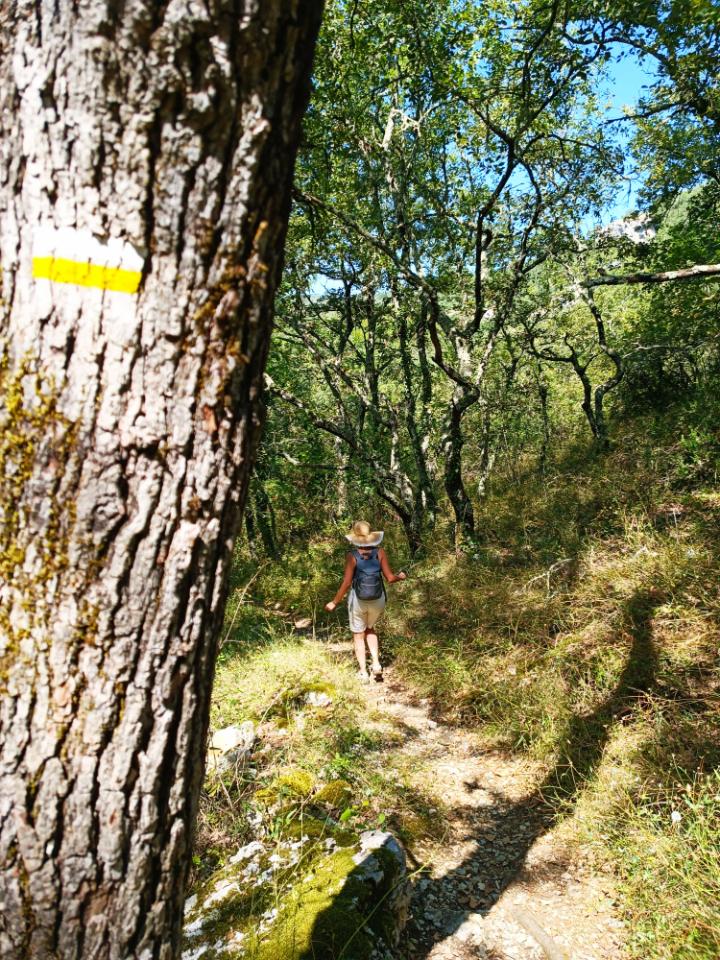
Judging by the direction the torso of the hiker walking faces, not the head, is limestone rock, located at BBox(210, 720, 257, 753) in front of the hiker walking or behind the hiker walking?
behind

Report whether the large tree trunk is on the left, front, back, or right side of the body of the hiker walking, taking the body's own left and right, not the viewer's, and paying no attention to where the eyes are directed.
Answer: back

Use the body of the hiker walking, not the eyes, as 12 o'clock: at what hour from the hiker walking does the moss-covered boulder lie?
The moss-covered boulder is roughly at 6 o'clock from the hiker walking.

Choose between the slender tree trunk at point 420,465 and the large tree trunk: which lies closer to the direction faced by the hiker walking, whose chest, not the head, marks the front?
the slender tree trunk

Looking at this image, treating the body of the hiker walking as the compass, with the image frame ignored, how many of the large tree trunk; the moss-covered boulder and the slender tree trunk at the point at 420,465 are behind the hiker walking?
2

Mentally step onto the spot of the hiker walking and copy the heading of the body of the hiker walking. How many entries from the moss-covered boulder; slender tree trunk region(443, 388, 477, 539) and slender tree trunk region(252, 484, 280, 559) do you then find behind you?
1

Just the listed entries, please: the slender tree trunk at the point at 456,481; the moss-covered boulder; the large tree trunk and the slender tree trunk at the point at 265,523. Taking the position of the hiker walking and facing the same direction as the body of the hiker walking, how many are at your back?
2

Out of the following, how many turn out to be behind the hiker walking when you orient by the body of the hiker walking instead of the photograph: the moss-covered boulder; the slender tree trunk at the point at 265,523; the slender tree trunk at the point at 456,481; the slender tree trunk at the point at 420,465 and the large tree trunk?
2

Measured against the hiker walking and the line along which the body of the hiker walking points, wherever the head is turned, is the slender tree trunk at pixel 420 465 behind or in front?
in front

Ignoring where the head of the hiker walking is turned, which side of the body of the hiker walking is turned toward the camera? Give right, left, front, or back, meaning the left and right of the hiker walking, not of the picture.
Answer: back
